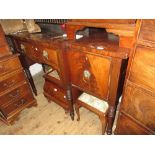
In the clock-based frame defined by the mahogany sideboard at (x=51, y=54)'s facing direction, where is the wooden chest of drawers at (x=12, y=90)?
The wooden chest of drawers is roughly at 2 o'clock from the mahogany sideboard.

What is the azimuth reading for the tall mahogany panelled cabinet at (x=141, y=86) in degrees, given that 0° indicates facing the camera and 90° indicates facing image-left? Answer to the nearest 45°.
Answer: approximately 45°

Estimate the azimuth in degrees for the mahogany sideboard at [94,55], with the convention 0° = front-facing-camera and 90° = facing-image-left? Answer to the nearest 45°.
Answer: approximately 45°

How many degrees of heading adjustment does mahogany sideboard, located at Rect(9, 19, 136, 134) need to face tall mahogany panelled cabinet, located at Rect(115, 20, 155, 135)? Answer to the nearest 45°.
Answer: approximately 90° to its left

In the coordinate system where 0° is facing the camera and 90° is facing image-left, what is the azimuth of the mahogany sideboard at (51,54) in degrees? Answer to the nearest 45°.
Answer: approximately 45°

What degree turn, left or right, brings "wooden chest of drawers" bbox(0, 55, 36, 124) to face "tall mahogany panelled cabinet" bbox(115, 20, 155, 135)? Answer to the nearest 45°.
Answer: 0° — it already faces it
